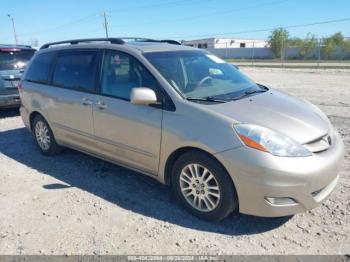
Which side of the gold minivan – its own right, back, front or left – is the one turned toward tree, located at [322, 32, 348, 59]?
left

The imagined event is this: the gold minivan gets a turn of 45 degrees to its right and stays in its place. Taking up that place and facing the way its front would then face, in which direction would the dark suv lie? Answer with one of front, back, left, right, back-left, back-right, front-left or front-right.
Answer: back-right

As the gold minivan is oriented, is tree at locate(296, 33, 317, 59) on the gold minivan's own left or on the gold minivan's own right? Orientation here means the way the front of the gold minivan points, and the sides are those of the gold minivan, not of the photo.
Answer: on the gold minivan's own left

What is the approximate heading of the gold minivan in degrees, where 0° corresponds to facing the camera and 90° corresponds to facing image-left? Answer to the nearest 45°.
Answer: approximately 315°
